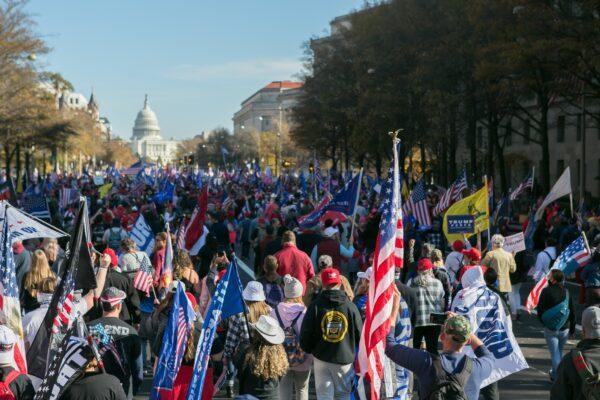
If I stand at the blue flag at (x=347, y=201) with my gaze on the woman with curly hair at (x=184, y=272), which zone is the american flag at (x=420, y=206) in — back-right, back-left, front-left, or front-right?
back-left

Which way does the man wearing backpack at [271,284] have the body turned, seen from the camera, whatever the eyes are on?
away from the camera

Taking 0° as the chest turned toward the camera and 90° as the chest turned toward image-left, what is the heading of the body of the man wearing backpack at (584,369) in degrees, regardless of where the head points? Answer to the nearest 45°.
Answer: approximately 180°

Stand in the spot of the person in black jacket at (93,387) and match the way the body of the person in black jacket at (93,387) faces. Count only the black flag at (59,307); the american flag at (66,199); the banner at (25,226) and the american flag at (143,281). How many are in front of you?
4

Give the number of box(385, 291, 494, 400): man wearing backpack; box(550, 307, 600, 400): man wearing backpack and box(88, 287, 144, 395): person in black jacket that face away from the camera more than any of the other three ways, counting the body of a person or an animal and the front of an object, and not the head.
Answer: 3

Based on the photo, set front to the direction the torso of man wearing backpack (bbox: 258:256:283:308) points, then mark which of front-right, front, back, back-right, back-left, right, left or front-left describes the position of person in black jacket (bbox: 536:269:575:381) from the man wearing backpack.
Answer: right

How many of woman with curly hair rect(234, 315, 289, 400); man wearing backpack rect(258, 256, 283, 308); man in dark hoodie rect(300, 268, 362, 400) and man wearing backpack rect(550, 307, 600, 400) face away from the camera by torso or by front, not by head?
4

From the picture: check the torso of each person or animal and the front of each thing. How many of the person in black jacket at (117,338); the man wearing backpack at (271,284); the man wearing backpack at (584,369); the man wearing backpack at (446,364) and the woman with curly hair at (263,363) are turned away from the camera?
5

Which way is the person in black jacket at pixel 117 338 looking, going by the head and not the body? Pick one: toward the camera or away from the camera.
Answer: away from the camera

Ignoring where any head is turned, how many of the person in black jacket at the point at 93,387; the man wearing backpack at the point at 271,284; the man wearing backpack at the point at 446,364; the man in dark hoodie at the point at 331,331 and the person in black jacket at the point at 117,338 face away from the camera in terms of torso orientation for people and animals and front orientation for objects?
5

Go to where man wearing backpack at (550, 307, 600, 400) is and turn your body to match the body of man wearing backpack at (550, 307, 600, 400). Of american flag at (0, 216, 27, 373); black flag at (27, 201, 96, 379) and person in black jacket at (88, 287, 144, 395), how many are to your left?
3

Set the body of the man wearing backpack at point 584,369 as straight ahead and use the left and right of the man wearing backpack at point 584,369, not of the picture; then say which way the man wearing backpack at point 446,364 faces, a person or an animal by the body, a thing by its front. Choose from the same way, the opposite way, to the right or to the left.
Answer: the same way

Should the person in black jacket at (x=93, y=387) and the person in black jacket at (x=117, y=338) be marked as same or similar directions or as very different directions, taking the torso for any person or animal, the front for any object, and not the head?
same or similar directions

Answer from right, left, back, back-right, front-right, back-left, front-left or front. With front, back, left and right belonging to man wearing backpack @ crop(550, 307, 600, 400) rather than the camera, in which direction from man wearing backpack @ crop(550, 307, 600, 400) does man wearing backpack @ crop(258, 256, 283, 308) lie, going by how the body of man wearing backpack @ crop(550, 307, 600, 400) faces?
front-left

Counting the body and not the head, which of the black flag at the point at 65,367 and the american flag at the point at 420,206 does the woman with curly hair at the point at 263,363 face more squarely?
the american flag

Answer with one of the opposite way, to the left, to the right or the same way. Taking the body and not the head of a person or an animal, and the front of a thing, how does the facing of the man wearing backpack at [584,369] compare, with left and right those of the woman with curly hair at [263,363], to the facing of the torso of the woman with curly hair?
the same way

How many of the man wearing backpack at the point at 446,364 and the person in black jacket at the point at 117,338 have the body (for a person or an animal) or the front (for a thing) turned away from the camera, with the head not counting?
2

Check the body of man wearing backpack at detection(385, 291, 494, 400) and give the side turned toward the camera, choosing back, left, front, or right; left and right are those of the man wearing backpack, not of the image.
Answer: back

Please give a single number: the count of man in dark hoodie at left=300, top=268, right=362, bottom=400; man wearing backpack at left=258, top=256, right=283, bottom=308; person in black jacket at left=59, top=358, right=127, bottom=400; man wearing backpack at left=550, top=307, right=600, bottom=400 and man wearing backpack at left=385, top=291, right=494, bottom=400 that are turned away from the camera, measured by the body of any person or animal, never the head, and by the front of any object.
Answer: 5
